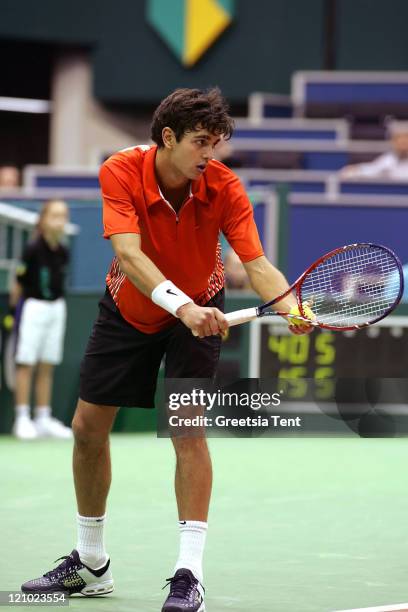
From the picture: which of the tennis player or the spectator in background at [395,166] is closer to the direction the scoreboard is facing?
the tennis player

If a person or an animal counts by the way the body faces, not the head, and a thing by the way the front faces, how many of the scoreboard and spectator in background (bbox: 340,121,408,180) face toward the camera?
2

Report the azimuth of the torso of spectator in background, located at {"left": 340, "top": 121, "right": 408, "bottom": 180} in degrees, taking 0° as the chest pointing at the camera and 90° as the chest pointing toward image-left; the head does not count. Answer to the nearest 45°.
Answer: approximately 0°

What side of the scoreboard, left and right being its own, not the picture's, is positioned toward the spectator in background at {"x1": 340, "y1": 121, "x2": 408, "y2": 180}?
back

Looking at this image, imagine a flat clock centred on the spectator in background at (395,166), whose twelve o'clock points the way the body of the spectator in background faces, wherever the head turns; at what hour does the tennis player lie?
The tennis player is roughly at 12 o'clock from the spectator in background.

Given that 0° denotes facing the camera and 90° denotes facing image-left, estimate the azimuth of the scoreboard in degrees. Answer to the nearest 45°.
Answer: approximately 0°
